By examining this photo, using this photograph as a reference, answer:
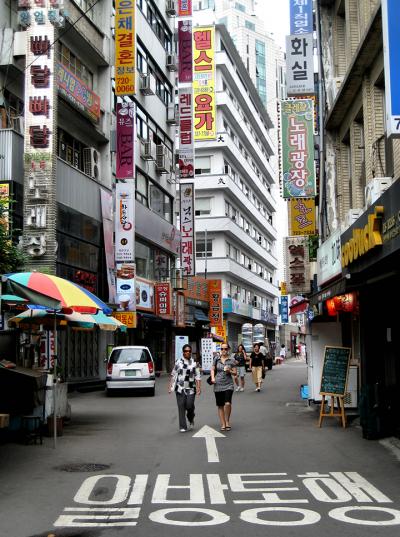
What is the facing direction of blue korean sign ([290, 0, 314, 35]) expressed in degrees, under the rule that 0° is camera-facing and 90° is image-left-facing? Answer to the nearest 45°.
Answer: approximately 0°

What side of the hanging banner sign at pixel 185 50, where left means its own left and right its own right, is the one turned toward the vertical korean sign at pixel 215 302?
back

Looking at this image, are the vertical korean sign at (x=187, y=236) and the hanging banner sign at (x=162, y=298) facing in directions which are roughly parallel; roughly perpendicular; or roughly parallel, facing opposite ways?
roughly parallel

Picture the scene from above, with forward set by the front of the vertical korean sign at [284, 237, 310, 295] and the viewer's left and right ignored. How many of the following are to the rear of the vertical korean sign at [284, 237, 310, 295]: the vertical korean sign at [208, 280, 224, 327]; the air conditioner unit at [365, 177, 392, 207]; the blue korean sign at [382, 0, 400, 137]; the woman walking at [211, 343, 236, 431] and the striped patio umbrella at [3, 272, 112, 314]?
1

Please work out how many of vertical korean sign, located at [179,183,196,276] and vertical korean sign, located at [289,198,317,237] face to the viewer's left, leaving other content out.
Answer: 0

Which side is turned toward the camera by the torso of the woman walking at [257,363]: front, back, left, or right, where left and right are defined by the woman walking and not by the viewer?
front

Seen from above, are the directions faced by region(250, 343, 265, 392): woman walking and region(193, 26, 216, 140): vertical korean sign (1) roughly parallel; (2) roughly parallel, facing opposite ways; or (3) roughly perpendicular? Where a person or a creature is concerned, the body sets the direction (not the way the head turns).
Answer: roughly parallel

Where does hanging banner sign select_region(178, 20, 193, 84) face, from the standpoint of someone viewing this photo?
facing the viewer

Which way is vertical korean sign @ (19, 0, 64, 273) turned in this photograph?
toward the camera

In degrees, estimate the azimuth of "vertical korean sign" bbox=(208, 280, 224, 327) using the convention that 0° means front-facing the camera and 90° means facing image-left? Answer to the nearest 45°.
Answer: approximately 0°

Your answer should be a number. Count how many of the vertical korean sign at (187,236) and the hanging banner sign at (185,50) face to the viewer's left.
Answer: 0

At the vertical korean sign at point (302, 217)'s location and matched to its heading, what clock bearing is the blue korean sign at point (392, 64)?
The blue korean sign is roughly at 12 o'clock from the vertical korean sign.

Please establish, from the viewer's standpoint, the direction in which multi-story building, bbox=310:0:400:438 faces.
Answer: facing to the left of the viewer

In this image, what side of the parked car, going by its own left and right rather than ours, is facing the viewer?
back
